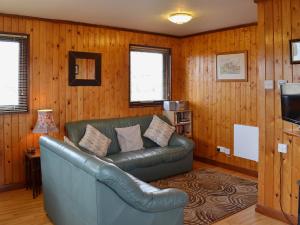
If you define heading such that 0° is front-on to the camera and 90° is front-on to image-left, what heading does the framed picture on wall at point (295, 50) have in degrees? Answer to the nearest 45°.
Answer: approximately 45°

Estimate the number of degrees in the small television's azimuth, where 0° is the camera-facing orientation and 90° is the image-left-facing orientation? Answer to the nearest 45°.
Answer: approximately 45°

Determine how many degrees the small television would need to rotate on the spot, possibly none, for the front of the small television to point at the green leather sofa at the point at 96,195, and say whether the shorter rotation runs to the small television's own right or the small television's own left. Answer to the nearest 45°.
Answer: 0° — it already faces it

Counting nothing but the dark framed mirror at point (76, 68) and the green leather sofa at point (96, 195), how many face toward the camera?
1

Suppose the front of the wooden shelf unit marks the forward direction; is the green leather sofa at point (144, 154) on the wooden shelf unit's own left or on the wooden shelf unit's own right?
on the wooden shelf unit's own right

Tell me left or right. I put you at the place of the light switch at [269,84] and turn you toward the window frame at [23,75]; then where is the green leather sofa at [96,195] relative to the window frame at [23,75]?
left

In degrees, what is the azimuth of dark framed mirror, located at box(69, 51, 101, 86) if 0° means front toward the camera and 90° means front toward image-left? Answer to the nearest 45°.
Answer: approximately 0°
